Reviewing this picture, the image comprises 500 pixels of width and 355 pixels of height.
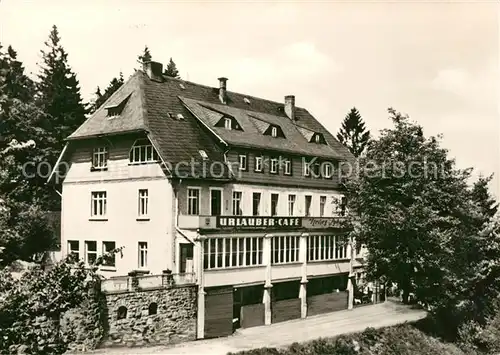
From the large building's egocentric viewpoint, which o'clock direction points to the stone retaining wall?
The stone retaining wall is roughly at 2 o'clock from the large building.

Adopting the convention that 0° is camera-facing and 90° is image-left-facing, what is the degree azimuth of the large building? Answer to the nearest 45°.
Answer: approximately 315°

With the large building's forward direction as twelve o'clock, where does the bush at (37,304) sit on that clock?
The bush is roughly at 2 o'clock from the large building.

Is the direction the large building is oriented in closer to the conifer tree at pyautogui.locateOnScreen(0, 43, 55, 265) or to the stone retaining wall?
the stone retaining wall

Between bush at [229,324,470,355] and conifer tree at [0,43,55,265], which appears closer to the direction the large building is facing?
the bush

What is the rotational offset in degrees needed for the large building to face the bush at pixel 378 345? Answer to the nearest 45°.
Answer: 0° — it already faces it

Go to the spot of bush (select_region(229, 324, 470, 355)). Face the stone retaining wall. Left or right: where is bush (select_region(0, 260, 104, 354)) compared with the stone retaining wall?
left

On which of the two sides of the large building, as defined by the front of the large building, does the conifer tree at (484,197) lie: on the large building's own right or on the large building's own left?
on the large building's own left

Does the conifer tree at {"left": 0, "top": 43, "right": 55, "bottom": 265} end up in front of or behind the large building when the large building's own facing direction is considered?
behind

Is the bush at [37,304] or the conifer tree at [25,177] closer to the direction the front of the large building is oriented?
the bush
